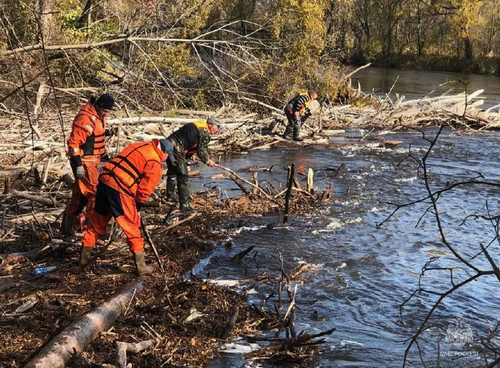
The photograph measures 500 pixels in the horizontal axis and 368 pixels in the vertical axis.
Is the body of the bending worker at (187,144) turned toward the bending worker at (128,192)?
no

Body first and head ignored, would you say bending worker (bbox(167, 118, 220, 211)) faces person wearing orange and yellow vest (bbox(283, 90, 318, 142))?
no

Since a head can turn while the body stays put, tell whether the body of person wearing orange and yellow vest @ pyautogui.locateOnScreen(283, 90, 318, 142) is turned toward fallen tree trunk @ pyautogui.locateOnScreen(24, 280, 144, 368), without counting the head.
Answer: no

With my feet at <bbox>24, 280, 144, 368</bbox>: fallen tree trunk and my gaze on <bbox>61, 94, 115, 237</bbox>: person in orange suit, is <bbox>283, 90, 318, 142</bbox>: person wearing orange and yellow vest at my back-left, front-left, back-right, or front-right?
front-right

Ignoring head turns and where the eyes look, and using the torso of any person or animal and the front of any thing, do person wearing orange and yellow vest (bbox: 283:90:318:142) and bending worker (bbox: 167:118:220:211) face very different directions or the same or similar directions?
same or similar directions
